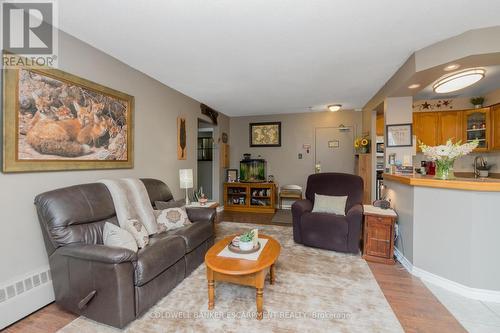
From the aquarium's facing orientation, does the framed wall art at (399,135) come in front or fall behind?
in front

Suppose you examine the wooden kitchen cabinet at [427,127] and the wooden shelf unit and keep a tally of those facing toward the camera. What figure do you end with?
2

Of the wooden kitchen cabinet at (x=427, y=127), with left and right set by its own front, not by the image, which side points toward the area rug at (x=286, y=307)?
front

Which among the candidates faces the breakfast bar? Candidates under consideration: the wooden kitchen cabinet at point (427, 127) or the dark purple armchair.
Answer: the wooden kitchen cabinet

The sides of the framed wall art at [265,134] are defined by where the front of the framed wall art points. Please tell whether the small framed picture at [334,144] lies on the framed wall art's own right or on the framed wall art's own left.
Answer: on the framed wall art's own left

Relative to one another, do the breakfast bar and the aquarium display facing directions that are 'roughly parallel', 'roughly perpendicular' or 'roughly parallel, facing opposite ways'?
roughly perpendicular

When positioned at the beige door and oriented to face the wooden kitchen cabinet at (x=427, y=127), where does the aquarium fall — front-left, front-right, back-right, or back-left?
back-right

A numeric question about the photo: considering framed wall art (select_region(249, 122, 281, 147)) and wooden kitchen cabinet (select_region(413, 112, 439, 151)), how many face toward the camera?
2

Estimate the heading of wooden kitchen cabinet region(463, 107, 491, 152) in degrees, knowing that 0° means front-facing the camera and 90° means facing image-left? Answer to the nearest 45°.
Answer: approximately 45°

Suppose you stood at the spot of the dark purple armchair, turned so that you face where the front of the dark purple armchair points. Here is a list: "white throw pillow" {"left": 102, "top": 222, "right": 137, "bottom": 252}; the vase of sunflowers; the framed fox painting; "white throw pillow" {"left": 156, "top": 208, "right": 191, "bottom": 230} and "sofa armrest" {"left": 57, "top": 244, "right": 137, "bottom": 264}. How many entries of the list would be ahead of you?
4

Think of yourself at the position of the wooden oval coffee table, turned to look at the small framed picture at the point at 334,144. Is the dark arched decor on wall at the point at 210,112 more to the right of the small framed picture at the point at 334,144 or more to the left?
left

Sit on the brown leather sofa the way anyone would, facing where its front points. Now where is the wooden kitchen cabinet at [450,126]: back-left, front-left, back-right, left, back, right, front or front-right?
front-left

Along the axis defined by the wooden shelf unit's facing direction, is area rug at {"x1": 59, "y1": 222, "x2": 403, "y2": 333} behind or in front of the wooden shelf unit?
in front
